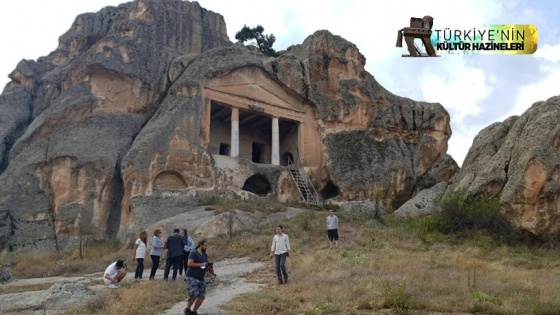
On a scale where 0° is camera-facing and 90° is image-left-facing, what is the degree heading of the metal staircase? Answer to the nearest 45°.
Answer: approximately 315°

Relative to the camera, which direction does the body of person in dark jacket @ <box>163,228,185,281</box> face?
away from the camera

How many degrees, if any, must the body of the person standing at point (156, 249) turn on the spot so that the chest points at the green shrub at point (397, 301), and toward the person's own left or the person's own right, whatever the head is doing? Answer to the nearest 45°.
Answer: approximately 45° to the person's own right

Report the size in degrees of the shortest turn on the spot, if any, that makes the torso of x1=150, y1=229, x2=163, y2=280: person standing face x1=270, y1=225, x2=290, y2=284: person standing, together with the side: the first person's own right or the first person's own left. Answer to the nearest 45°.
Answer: approximately 45° to the first person's own right

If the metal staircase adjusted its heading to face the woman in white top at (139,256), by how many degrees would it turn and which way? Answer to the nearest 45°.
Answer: approximately 45° to its right

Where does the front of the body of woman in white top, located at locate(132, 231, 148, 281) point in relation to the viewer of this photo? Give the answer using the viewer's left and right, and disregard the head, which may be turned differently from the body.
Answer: facing to the right of the viewer

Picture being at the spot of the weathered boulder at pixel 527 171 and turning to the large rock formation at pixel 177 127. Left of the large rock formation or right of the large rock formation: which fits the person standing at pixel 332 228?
left
